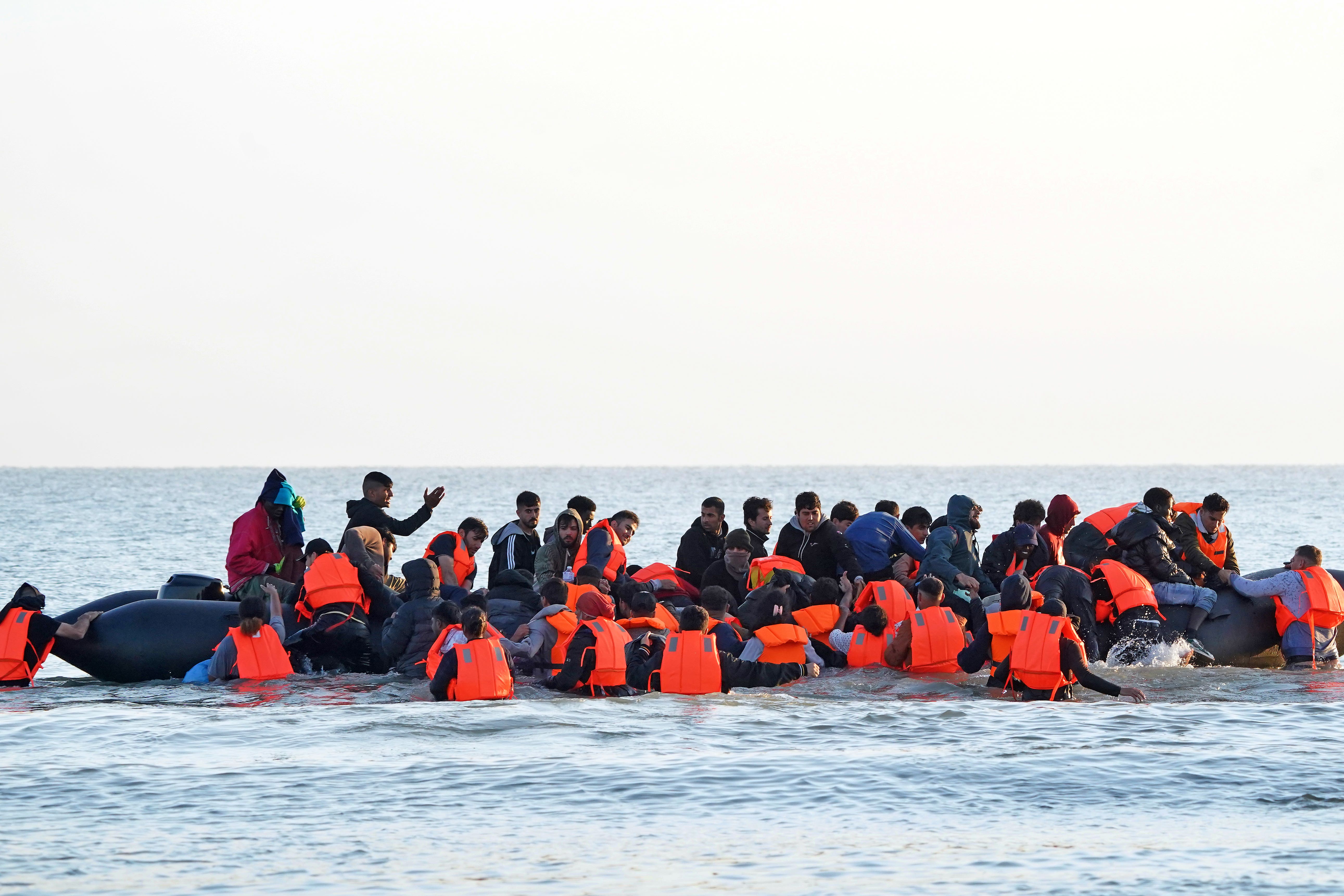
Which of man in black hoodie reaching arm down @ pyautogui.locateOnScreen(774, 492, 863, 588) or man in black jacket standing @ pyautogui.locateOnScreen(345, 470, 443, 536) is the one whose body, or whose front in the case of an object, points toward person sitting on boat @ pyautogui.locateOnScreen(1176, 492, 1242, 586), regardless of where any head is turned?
man in black jacket standing @ pyautogui.locateOnScreen(345, 470, 443, 536)

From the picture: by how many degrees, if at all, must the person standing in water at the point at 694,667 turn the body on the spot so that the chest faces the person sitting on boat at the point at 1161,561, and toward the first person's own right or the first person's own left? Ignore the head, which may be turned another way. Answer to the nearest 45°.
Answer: approximately 45° to the first person's own right

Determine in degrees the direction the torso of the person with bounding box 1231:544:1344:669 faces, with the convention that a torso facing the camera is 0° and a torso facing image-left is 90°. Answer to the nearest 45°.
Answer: approximately 135°

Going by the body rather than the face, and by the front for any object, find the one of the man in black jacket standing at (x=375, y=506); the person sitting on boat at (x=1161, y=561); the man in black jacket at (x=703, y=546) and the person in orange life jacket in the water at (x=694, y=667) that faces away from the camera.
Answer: the person in orange life jacket in the water at (x=694, y=667)

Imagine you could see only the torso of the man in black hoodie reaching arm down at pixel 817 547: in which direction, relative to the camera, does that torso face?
toward the camera

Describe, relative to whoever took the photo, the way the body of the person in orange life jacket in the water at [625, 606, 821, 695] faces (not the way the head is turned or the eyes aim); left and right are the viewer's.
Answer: facing away from the viewer

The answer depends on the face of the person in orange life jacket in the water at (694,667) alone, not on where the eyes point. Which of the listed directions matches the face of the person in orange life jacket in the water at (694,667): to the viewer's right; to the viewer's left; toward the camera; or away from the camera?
away from the camera

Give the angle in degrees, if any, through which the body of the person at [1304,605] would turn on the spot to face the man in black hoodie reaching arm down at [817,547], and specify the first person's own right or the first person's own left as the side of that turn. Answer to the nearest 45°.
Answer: approximately 45° to the first person's own left

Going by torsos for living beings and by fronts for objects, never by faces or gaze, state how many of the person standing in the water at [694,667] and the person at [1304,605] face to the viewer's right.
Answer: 0

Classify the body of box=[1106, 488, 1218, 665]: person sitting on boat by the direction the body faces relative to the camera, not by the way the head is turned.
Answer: to the viewer's right

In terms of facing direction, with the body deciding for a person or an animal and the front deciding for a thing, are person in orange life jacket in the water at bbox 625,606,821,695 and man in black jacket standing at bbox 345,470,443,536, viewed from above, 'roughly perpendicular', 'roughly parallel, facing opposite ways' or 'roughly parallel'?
roughly perpendicular

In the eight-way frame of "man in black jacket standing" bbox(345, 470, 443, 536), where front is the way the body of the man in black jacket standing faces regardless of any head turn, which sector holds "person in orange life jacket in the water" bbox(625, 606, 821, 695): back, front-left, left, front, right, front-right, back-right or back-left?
front-right

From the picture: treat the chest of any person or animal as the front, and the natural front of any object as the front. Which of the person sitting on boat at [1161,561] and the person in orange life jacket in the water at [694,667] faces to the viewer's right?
the person sitting on boat at [1161,561]

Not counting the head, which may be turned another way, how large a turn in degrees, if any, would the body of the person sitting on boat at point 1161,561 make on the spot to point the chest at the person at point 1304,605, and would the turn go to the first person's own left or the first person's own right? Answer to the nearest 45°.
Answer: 0° — they already face them

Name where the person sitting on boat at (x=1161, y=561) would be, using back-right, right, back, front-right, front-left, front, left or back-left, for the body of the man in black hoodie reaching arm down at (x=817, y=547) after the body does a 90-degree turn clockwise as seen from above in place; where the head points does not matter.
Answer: back
